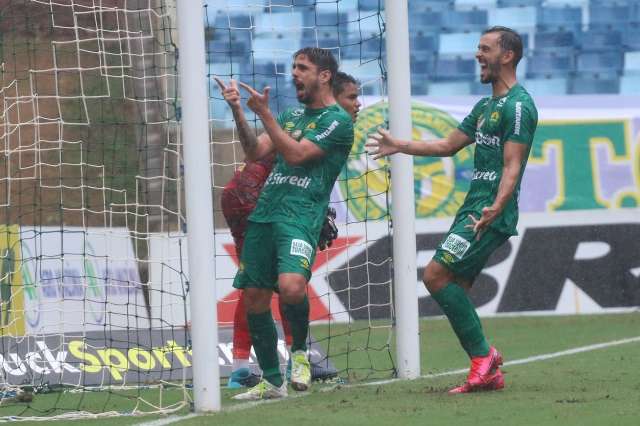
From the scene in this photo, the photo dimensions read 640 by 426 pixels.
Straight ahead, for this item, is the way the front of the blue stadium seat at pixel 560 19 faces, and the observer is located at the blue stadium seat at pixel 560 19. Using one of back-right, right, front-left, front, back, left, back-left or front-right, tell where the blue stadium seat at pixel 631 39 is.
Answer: left

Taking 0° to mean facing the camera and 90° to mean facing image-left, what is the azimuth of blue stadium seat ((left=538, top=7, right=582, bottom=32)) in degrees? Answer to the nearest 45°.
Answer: approximately 0°

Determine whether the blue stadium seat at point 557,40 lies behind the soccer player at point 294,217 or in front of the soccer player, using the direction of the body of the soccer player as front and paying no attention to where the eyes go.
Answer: behind

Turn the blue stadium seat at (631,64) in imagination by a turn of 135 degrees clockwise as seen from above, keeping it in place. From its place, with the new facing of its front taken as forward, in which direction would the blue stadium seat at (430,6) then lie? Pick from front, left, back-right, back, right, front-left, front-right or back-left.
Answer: front-left

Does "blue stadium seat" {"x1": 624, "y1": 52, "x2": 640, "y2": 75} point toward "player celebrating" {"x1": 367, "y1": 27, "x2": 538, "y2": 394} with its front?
yes

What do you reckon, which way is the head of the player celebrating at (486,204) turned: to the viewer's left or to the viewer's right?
to the viewer's left

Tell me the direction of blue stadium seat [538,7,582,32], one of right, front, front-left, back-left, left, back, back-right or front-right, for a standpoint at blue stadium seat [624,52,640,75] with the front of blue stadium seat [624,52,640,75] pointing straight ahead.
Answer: right

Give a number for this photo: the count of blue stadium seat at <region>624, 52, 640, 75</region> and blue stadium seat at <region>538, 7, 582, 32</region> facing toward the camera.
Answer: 2

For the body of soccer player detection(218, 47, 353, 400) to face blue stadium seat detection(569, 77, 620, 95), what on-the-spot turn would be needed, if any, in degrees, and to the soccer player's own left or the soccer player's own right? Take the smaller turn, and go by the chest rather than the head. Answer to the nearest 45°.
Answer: approximately 180°
